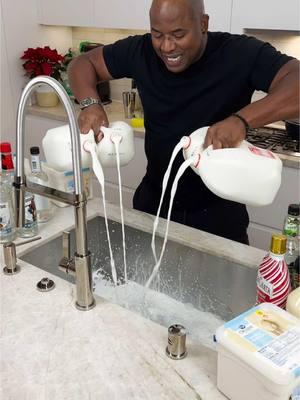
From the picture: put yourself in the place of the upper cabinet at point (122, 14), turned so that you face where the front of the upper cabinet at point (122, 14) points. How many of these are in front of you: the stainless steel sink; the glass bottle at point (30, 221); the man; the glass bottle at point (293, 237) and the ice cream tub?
5

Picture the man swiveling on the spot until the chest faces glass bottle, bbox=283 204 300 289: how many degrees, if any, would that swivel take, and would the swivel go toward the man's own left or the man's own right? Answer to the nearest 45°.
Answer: approximately 90° to the man's own left

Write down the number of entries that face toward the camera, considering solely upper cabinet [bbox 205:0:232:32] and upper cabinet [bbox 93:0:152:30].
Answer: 2

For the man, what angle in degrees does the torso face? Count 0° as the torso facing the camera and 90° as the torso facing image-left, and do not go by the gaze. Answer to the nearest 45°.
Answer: approximately 45°

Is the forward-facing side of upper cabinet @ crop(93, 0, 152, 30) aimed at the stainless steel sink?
yes

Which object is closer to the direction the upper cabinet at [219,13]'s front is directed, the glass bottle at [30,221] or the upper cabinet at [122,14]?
the glass bottle

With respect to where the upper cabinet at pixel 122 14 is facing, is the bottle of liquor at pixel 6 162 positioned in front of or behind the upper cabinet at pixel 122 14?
in front

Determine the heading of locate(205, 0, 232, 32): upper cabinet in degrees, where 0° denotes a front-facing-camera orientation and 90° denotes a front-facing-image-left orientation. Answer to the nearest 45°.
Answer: approximately 0°

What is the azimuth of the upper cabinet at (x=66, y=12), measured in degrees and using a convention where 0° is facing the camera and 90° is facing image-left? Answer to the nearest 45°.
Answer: approximately 0°

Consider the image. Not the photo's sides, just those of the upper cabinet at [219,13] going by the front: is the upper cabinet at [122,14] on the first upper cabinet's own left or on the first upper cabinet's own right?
on the first upper cabinet's own right
